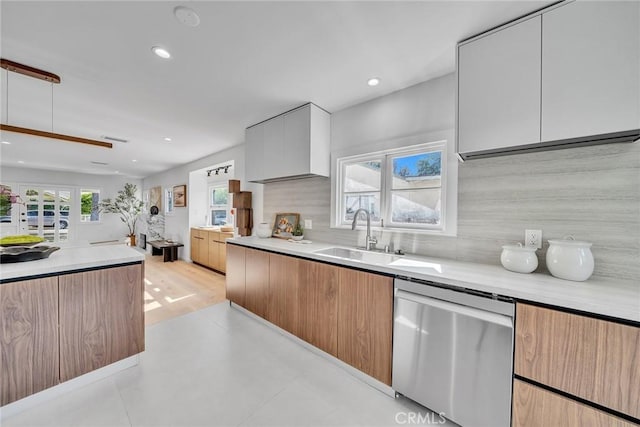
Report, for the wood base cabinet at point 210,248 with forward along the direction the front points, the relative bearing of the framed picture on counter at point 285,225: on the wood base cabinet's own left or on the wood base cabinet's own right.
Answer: on the wood base cabinet's own left

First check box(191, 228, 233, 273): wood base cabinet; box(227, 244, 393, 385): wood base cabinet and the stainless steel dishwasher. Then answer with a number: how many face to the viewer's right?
0

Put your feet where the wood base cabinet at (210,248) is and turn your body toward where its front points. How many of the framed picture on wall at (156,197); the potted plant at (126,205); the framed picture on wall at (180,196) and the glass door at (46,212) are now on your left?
0

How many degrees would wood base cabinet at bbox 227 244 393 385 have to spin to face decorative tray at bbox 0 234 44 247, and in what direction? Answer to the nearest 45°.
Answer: approximately 45° to its right

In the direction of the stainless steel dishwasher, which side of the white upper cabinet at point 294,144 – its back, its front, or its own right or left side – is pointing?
left

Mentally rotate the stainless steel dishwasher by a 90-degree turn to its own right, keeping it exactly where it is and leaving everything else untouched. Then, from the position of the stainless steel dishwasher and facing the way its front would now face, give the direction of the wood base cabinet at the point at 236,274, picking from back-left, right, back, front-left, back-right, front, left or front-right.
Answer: front-left

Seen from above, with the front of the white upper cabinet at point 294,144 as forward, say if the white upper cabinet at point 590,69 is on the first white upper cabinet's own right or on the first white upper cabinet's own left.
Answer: on the first white upper cabinet's own left

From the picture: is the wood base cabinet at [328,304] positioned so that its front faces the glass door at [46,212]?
no

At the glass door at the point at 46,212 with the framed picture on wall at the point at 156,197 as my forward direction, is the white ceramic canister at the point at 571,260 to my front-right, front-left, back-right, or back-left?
front-right

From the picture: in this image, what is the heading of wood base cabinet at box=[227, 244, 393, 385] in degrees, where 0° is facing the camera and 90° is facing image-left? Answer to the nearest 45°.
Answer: approximately 45°

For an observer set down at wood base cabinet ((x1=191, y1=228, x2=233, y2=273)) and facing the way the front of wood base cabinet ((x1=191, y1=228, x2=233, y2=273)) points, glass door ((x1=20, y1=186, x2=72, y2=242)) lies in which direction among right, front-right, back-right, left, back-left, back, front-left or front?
right

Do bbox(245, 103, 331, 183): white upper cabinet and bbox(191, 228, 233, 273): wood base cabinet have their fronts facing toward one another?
no

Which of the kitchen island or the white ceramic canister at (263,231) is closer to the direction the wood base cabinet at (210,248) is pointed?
the kitchen island

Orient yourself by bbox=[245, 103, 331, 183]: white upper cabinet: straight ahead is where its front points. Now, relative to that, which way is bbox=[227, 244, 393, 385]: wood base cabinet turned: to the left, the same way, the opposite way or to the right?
the same way

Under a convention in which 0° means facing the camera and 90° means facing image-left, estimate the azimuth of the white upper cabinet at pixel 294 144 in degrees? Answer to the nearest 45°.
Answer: approximately 45°

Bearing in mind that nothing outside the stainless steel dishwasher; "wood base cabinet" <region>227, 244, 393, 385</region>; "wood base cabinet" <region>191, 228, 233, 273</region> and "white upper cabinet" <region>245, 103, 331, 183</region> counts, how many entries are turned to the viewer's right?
0

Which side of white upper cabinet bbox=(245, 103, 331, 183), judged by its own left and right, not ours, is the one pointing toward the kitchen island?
front

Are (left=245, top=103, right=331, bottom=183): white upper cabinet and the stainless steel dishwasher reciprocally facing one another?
no

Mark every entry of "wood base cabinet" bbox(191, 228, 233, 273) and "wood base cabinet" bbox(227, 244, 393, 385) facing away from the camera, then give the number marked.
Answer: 0

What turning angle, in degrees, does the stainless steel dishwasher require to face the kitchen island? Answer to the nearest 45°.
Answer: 0° — it already faces it
